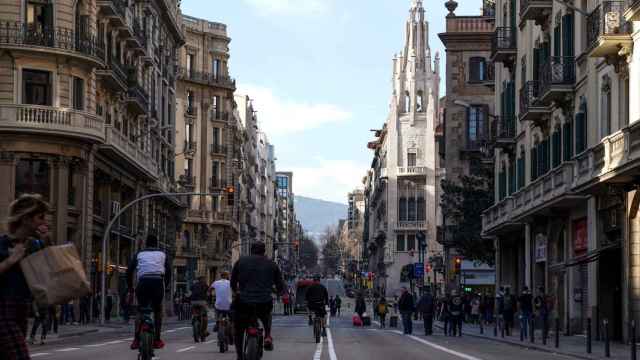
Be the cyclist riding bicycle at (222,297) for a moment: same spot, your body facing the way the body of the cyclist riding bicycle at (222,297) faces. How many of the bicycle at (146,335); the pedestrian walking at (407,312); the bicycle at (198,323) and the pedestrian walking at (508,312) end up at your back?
1

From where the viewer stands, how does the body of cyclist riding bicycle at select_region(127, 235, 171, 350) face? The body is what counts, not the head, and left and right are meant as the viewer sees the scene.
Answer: facing away from the viewer

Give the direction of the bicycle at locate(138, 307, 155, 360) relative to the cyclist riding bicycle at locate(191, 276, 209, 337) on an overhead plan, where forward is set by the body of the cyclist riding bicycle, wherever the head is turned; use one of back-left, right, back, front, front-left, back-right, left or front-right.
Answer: back

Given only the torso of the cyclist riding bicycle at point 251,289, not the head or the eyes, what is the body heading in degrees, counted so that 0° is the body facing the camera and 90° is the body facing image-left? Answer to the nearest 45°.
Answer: approximately 180°

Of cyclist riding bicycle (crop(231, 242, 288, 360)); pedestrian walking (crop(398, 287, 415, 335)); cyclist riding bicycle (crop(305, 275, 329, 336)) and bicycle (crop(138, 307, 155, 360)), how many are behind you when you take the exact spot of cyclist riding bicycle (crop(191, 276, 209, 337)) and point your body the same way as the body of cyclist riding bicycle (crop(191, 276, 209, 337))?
2

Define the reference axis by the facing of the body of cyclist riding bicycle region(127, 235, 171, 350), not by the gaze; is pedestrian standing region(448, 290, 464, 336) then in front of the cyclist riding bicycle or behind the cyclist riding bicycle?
in front

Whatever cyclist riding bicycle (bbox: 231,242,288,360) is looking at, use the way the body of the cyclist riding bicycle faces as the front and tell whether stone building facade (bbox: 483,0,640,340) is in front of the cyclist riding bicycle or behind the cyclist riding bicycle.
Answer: in front

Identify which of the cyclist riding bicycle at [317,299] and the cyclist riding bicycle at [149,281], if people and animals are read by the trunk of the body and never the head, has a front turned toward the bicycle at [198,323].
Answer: the cyclist riding bicycle at [149,281]

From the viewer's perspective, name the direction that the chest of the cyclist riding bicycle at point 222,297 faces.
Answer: away from the camera

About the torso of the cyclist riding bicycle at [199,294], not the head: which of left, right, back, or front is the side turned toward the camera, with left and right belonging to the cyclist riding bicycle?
back
